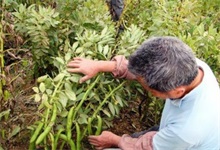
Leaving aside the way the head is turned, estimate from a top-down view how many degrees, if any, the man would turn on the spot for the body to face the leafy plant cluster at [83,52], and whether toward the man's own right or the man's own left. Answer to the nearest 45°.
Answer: approximately 45° to the man's own right

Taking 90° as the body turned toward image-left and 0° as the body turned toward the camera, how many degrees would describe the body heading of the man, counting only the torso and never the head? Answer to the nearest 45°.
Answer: approximately 90°

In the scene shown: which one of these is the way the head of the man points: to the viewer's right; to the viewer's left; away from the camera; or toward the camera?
to the viewer's left
